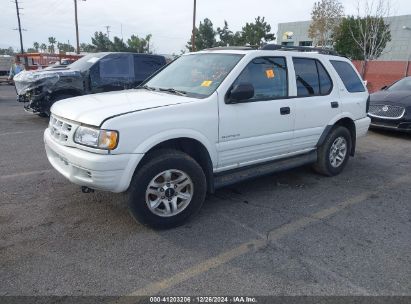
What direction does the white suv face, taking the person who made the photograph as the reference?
facing the viewer and to the left of the viewer

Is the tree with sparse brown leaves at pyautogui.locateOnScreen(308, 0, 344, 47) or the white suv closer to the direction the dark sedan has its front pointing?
the white suv

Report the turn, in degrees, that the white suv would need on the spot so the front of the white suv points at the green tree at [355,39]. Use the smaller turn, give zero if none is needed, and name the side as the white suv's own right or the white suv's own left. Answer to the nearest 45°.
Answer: approximately 180°

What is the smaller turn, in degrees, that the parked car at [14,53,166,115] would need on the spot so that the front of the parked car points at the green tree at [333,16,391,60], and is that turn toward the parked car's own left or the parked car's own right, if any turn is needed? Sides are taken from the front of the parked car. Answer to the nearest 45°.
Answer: approximately 180°

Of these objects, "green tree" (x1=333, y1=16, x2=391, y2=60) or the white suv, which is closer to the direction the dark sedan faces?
the white suv

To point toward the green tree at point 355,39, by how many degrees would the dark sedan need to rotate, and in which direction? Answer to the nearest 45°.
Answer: approximately 135° to its right

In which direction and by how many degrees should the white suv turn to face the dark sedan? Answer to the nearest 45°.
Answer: approximately 180°

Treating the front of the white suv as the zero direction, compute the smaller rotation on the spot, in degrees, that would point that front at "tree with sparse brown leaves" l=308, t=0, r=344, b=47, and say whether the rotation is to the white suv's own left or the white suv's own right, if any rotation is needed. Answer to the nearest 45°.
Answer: approximately 135° to the white suv's own right

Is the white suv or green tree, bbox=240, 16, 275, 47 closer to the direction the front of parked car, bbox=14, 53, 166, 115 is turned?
the white suv

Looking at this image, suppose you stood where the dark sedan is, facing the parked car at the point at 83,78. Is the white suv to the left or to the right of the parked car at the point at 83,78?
left

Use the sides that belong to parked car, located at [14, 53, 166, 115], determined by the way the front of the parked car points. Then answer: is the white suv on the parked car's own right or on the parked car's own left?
on the parked car's own left

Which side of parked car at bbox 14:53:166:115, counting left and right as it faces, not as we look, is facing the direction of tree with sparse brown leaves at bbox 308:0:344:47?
back
